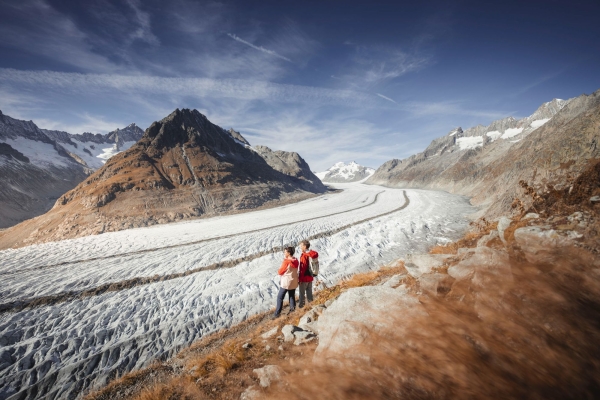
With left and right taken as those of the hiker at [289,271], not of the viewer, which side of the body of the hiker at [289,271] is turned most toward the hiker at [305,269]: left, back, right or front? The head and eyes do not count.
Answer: right

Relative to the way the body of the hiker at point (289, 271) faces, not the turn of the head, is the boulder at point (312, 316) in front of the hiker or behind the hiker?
behind

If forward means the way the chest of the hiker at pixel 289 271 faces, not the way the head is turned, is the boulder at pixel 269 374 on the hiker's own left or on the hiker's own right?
on the hiker's own left

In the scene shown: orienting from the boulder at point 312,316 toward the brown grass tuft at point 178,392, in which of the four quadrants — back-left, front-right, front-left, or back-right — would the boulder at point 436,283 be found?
back-left

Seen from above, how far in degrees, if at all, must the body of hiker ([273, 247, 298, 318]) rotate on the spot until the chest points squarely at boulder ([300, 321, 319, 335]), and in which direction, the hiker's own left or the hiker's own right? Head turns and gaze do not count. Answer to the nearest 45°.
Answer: approximately 135° to the hiker's own left

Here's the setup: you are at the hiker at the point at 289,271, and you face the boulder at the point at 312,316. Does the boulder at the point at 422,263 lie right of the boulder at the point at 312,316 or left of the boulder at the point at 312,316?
left

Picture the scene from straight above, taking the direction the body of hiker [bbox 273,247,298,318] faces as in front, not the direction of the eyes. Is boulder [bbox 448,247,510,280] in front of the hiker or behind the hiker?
behind

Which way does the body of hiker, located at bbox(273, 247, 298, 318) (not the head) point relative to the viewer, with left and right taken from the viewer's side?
facing away from the viewer and to the left of the viewer

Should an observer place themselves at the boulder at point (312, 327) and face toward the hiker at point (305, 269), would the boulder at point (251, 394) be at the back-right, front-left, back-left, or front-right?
back-left

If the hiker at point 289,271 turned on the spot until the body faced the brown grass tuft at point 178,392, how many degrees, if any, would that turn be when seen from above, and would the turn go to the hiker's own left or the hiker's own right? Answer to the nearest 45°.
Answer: approximately 90° to the hiker's own left
